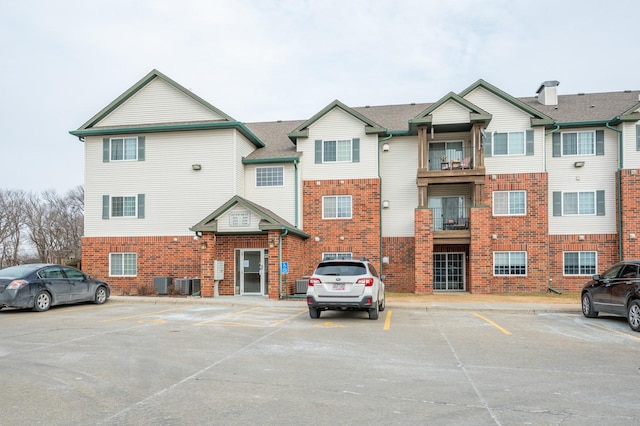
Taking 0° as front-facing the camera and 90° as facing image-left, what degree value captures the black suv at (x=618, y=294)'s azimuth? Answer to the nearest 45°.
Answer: approximately 135°

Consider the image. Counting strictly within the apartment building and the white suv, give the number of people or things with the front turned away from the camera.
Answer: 1

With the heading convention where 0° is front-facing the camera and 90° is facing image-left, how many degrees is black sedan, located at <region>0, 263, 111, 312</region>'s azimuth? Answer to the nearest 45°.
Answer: approximately 225°

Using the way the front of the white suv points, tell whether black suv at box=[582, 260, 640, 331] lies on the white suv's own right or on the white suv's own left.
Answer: on the white suv's own right

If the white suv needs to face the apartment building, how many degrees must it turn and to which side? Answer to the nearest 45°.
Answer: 0° — it already faces it

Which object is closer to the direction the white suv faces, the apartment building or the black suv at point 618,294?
the apartment building

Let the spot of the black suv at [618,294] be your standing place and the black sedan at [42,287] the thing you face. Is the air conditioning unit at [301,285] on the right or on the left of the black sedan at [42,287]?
right

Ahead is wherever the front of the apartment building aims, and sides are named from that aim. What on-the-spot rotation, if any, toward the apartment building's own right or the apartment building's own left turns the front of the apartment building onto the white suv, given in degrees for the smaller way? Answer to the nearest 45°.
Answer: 0° — it already faces it

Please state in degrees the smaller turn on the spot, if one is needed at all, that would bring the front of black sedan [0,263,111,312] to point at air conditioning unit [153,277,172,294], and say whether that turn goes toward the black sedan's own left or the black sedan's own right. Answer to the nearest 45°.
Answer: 0° — it already faces it
